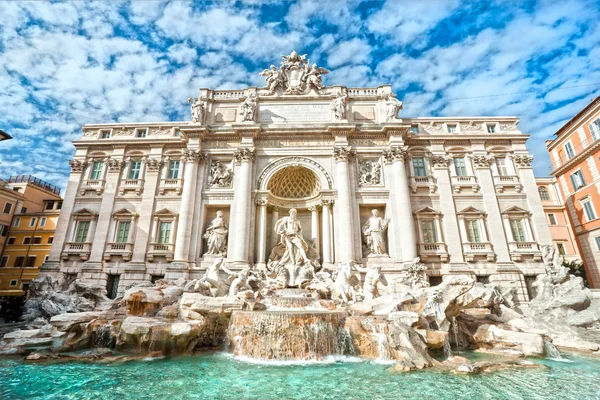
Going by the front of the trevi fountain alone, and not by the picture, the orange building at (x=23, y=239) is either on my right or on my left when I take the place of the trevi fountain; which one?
on my right

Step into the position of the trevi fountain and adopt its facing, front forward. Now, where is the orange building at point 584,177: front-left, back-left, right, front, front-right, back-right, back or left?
left

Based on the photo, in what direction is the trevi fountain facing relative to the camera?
toward the camera
